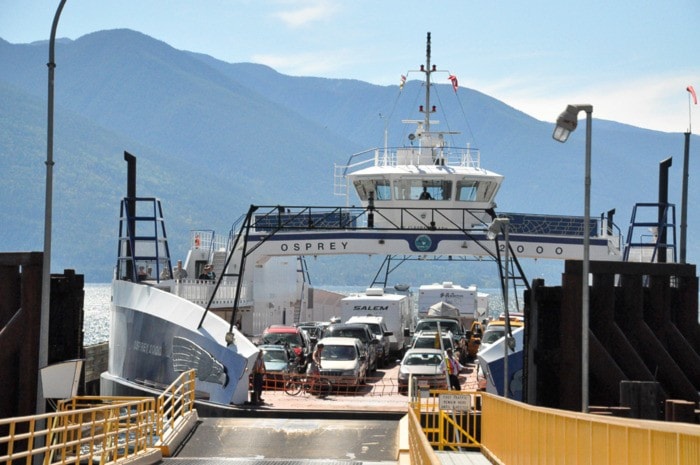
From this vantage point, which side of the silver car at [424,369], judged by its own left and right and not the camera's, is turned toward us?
front

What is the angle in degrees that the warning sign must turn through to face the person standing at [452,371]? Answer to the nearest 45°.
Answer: approximately 180°

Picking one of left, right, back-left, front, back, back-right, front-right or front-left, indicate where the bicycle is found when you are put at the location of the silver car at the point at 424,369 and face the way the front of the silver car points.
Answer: right

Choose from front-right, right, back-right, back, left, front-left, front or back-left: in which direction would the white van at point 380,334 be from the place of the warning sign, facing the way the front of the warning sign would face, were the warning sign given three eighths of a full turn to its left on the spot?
front-left

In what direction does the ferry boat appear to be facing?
toward the camera

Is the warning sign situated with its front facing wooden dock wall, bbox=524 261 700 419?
no

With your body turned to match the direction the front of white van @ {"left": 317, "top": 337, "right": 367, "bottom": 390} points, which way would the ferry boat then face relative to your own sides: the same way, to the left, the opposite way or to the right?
the same way

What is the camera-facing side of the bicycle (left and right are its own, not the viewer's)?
left

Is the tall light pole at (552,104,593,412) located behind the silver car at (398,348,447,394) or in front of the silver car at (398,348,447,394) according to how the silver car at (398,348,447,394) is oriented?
in front

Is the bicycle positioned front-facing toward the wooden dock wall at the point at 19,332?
no

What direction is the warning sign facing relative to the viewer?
toward the camera

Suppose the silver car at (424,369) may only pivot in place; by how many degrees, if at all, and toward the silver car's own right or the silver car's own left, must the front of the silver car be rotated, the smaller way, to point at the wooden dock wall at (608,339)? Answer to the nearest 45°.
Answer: approximately 45° to the silver car's own left

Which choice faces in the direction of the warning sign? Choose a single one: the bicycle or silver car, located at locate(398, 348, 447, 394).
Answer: the silver car
